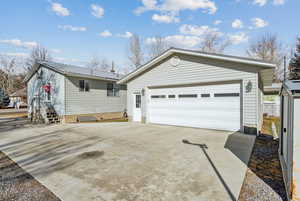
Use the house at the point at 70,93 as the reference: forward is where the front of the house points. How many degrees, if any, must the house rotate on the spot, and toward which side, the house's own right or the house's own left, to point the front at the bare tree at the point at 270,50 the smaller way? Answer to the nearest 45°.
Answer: approximately 135° to the house's own left

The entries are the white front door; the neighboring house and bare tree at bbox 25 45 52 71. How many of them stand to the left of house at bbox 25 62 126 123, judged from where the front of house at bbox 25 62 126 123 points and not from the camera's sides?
1

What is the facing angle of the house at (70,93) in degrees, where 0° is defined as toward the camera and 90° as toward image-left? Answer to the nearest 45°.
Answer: approximately 45°

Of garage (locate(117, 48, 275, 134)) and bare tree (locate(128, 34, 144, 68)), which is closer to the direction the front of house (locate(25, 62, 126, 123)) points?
the garage

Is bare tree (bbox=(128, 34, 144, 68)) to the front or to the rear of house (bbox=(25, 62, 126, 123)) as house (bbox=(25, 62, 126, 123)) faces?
to the rear

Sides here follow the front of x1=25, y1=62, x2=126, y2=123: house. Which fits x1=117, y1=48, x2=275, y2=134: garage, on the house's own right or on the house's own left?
on the house's own left

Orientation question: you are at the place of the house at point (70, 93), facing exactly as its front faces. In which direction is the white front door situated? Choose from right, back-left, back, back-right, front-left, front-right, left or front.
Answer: left

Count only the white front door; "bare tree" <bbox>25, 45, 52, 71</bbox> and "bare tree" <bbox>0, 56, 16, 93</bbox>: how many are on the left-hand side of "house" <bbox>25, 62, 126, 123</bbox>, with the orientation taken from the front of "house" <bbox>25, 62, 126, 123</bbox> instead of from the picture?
1

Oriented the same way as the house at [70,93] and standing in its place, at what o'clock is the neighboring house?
The neighboring house is roughly at 4 o'clock from the house.

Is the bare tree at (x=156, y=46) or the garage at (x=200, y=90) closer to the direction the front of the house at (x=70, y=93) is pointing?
the garage
